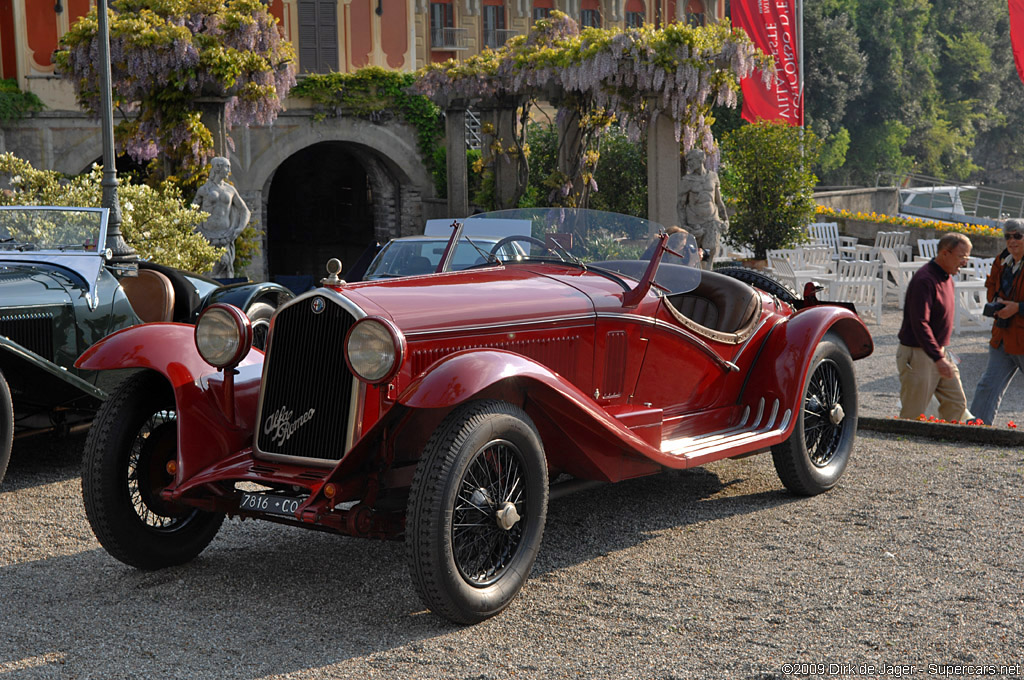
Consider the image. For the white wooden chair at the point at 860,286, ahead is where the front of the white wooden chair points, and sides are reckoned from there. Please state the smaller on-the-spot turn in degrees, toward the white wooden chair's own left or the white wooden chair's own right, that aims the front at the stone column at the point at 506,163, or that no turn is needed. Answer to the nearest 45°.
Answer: approximately 45° to the white wooden chair's own left

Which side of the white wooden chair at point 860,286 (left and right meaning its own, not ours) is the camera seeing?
back

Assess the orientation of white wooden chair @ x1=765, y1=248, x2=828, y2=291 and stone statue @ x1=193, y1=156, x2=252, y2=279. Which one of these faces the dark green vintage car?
the stone statue
